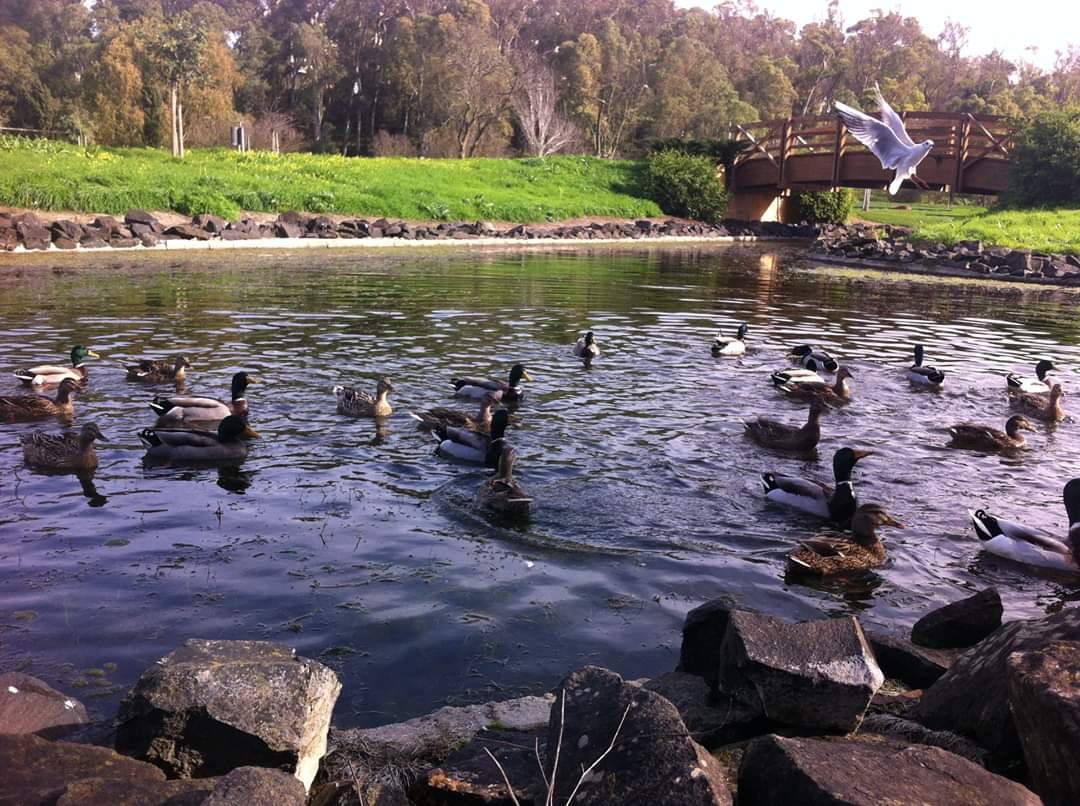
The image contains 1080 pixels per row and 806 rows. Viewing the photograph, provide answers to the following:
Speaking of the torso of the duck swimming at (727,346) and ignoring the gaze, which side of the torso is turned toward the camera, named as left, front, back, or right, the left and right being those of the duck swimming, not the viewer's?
right

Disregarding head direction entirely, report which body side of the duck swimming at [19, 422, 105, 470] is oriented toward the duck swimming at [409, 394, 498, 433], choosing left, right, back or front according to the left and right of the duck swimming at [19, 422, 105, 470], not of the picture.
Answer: front

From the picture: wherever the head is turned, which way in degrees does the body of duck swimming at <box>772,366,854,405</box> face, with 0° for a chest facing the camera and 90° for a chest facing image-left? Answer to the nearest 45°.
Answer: approximately 270°

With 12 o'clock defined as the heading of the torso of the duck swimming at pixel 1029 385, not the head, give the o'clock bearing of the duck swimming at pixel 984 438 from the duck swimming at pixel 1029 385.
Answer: the duck swimming at pixel 984 438 is roughly at 3 o'clock from the duck swimming at pixel 1029 385.

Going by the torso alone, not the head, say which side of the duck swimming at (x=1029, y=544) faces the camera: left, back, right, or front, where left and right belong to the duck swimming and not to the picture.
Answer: right

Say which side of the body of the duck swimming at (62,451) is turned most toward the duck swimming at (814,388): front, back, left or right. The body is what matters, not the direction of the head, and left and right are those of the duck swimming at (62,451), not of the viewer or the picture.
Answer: front

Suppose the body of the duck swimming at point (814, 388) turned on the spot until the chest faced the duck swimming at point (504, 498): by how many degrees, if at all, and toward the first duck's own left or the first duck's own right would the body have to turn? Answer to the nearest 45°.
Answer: approximately 90° to the first duck's own right

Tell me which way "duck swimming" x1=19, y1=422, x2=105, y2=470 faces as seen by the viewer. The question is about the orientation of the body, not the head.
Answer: to the viewer's right

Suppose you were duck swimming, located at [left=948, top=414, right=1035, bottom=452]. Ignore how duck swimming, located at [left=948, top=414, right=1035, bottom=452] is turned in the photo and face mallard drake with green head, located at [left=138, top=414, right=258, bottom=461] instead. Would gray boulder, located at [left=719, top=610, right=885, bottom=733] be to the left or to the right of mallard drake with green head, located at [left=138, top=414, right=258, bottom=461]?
left

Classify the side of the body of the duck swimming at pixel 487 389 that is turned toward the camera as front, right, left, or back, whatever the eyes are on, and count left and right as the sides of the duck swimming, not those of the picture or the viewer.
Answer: right

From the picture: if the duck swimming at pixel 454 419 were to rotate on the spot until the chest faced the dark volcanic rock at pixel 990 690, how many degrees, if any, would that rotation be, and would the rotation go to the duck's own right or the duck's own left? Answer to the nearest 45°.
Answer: approximately 90° to the duck's own right

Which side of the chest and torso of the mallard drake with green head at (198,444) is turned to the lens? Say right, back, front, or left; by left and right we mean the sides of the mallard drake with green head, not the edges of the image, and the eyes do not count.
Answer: right

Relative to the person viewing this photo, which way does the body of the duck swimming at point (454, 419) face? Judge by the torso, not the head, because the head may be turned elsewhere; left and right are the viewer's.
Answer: facing to the right of the viewer

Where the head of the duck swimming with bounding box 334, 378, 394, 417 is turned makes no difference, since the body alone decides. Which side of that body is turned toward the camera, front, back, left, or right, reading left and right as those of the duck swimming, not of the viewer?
right

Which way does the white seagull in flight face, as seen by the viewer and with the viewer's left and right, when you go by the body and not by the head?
facing to the right of the viewer

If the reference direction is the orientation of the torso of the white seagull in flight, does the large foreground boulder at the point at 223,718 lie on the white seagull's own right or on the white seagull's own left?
on the white seagull's own right
